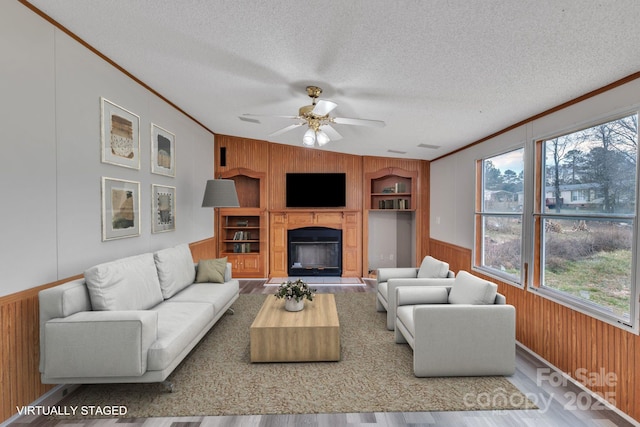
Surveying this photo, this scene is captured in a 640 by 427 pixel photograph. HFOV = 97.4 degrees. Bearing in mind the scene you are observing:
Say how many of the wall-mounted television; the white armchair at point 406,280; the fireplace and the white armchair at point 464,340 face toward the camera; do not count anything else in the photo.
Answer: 2

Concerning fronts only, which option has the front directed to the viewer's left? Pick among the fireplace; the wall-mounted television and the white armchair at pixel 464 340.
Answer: the white armchair

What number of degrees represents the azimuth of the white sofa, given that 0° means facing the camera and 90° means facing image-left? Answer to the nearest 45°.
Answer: approximately 315°

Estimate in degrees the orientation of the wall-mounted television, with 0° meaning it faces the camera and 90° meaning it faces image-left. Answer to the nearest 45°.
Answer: approximately 0°

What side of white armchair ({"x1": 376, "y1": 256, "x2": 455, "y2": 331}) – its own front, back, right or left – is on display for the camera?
left

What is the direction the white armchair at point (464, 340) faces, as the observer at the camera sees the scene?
facing to the left of the viewer

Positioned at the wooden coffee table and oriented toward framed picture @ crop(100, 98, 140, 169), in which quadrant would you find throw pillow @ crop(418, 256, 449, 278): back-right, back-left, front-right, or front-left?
back-right

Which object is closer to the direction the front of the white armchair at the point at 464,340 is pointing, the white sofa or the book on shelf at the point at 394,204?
the white sofa

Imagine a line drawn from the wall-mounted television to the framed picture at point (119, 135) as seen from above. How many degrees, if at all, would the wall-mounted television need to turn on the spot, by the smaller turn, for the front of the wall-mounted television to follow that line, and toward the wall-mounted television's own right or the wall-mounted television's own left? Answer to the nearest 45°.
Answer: approximately 45° to the wall-mounted television's own right

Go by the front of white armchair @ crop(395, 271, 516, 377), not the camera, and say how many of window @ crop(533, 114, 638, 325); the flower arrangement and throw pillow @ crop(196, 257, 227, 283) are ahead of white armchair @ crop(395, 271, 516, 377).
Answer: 2

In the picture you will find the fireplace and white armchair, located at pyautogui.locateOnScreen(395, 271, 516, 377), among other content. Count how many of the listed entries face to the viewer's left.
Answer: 1

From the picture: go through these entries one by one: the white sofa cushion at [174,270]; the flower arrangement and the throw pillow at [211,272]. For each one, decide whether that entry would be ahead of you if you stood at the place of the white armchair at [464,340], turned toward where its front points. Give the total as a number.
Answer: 3

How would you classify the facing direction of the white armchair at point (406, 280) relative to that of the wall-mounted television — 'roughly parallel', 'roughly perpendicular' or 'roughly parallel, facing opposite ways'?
roughly perpendicular

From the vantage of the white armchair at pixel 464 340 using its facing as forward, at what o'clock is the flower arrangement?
The flower arrangement is roughly at 12 o'clock from the white armchair.

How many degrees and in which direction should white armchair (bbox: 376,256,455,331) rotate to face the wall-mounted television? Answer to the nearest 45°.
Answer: approximately 45° to its right
